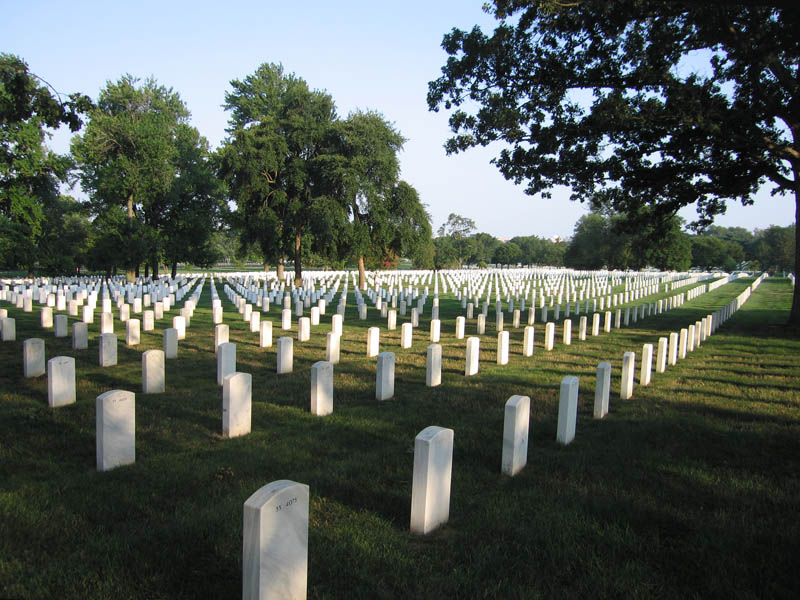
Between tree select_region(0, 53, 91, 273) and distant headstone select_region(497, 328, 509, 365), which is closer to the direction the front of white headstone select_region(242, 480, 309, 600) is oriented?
the tree
